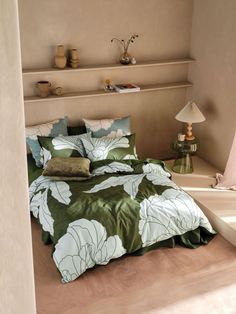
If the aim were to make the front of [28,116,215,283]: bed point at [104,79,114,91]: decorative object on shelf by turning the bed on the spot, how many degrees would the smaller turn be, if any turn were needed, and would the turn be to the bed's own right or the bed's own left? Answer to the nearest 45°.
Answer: approximately 135° to the bed's own left

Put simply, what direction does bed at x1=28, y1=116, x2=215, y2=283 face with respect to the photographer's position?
facing the viewer and to the right of the viewer

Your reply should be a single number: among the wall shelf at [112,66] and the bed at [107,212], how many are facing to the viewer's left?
0

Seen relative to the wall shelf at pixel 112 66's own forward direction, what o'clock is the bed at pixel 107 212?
The bed is roughly at 12 o'clock from the wall shelf.

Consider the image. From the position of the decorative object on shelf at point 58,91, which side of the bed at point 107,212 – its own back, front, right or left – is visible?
back

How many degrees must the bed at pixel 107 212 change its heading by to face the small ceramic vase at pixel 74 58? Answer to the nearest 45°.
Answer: approximately 135° to its left

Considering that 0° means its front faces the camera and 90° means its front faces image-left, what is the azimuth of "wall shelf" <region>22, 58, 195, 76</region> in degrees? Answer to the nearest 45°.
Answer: approximately 0°
